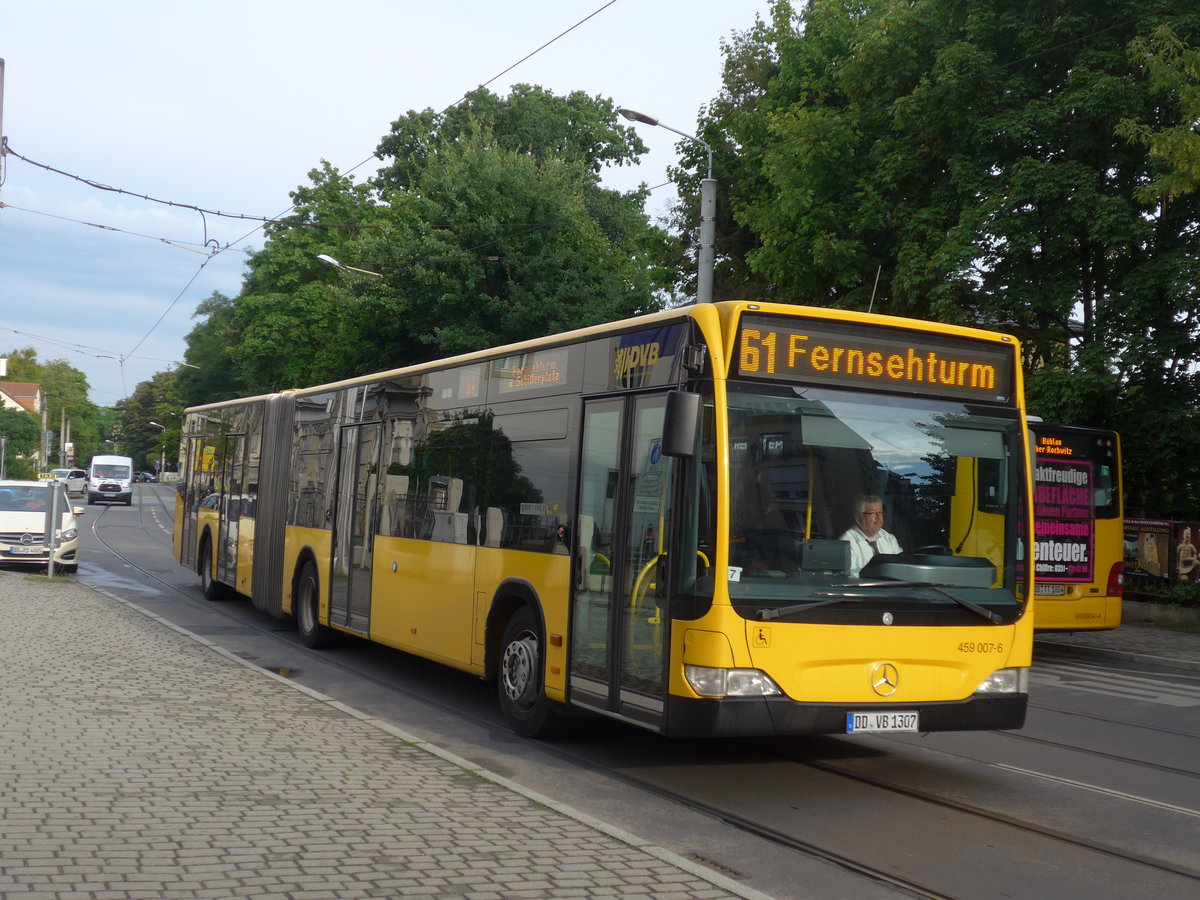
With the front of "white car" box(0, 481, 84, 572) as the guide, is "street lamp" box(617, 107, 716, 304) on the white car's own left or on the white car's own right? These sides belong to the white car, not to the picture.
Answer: on the white car's own left

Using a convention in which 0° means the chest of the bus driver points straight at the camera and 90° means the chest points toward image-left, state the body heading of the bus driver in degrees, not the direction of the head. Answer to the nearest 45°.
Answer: approximately 315°

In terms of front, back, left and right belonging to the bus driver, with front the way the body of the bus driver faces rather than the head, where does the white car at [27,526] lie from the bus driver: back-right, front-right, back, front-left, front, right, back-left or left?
back

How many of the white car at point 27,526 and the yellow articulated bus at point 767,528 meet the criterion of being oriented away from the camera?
0

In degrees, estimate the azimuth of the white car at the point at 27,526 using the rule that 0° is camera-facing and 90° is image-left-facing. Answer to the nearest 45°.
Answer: approximately 0°

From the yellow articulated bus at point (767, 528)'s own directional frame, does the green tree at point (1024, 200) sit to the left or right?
on its left

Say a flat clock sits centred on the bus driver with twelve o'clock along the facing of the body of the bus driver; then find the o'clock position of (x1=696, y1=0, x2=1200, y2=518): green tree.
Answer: The green tree is roughly at 8 o'clock from the bus driver.

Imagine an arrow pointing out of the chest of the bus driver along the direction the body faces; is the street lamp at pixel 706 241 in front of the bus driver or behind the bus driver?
behind

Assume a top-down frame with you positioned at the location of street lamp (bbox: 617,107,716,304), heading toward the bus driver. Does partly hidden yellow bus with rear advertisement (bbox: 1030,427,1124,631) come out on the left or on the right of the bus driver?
left

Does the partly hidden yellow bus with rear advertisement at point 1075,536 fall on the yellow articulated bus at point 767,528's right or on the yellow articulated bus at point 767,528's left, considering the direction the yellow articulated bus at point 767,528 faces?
on its left
